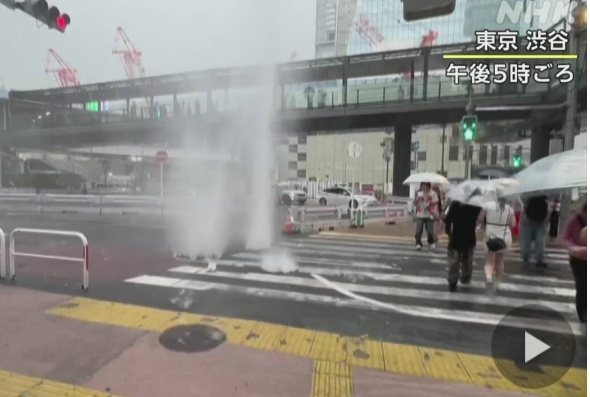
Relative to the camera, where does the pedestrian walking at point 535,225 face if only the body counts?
away from the camera

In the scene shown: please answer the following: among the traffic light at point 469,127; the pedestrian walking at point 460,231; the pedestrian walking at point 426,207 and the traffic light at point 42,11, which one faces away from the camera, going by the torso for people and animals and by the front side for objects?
the pedestrian walking at point 460,231

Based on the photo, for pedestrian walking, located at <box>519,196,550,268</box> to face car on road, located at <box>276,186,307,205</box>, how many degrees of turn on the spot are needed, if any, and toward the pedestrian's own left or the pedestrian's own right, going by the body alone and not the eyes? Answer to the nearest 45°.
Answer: approximately 45° to the pedestrian's own left

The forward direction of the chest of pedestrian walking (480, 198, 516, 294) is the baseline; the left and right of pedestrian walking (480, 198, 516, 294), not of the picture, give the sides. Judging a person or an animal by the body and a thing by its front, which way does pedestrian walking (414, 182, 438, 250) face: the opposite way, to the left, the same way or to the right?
the opposite way

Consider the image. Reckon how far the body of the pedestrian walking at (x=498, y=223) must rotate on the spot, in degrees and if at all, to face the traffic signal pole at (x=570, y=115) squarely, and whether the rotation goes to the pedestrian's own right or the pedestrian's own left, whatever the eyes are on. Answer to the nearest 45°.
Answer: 0° — they already face it

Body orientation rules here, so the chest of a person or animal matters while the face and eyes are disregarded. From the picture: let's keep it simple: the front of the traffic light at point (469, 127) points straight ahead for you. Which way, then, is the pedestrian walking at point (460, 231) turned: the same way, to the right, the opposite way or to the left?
the opposite way

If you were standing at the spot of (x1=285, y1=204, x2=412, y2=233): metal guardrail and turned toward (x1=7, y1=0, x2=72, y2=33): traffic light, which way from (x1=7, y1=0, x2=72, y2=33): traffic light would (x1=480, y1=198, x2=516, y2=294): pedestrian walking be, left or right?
left

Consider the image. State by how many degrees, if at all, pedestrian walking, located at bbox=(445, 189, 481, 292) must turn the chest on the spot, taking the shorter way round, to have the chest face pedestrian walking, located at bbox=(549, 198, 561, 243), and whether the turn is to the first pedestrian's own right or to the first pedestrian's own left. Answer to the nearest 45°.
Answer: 0° — they already face them

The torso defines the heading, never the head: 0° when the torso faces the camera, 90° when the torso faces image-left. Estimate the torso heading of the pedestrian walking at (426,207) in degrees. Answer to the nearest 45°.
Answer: approximately 0°

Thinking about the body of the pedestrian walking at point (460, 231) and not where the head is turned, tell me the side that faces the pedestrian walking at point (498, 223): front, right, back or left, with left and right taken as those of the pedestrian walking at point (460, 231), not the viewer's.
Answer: right

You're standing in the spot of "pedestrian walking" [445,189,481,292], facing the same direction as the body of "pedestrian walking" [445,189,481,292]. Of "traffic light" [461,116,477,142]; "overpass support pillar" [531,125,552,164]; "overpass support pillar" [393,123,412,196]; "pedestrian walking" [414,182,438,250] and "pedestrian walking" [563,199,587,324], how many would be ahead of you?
4

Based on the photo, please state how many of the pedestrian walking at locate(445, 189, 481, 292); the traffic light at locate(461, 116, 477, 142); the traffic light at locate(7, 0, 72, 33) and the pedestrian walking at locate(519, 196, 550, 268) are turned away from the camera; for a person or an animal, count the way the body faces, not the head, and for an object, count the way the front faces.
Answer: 2
